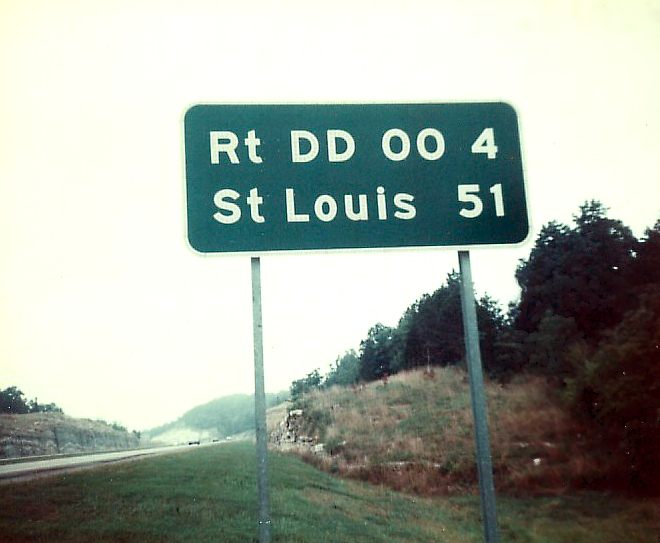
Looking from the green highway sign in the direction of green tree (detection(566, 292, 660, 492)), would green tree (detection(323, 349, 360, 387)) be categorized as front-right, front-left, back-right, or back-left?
front-left

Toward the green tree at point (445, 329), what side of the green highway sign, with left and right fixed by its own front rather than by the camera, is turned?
back

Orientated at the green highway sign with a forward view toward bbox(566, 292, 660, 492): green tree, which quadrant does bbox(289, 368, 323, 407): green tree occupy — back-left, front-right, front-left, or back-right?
front-left

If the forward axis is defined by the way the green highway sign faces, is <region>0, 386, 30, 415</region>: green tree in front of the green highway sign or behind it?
behind

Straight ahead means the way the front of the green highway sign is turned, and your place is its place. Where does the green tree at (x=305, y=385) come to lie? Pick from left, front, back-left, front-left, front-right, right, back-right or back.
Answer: back

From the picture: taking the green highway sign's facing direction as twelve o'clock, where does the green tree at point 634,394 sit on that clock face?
The green tree is roughly at 7 o'clock from the green highway sign.

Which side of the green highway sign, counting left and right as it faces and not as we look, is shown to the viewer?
front

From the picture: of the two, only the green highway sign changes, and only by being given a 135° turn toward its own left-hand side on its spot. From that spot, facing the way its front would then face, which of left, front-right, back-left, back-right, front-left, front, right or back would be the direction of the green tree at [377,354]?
front-left

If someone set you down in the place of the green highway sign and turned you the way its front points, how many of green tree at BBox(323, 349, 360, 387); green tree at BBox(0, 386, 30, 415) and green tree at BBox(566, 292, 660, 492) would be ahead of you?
0

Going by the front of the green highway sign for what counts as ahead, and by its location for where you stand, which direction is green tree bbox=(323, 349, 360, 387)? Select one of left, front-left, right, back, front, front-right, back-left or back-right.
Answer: back
